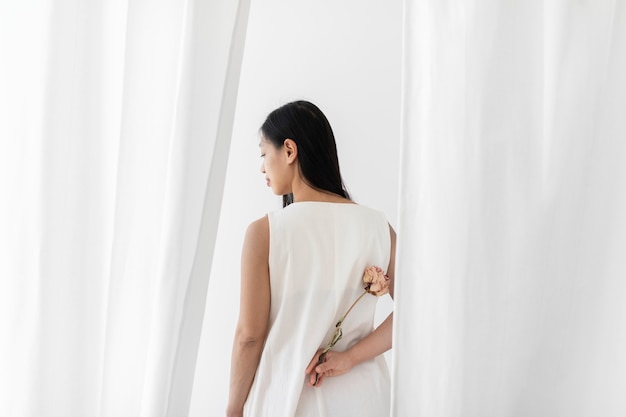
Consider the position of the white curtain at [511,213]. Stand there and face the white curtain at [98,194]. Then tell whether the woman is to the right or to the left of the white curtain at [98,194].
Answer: right

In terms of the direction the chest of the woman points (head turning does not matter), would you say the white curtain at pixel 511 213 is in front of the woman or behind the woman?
behind

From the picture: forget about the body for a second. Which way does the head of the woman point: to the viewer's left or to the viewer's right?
to the viewer's left

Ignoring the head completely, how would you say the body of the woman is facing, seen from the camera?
away from the camera

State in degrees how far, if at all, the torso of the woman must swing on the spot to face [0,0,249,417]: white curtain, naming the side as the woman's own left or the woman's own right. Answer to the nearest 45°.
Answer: approximately 135° to the woman's own left
